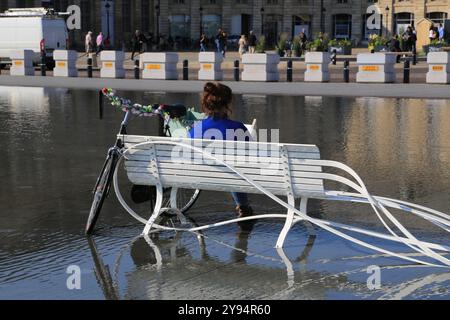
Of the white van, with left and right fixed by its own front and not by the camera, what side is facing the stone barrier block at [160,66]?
back

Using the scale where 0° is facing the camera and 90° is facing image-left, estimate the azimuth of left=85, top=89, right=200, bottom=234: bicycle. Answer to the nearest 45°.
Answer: approximately 45°

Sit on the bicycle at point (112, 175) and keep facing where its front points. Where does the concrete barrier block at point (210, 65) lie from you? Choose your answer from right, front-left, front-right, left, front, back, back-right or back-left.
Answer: back-right

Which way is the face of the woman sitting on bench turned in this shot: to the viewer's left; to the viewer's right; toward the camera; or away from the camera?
away from the camera

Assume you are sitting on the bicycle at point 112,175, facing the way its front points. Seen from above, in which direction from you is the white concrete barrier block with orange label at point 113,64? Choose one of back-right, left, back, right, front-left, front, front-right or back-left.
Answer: back-right

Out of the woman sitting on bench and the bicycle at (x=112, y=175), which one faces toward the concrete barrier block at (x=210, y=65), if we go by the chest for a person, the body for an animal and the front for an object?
the woman sitting on bench

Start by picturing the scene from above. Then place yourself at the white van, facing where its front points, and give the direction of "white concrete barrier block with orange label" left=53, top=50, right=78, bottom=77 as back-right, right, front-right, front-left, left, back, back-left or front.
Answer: back-left

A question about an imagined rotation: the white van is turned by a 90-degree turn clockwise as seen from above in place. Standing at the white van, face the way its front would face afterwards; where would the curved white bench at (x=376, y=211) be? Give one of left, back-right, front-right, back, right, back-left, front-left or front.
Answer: back-right

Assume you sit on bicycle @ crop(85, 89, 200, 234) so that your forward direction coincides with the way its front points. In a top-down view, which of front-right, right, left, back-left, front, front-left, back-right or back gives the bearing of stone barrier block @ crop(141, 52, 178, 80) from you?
back-right

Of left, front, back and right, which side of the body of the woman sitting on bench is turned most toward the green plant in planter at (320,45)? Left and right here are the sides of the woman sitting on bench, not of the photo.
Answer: front

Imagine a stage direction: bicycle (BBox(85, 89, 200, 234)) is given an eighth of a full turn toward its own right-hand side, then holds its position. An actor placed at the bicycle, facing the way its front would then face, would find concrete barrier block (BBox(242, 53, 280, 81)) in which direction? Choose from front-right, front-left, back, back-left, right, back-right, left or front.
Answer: right

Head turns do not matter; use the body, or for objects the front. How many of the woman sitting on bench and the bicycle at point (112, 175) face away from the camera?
1

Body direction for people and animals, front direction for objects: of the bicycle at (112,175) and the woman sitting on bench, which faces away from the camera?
the woman sitting on bench

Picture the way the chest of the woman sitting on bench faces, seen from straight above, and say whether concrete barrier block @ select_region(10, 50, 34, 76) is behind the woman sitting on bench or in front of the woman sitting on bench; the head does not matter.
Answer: in front

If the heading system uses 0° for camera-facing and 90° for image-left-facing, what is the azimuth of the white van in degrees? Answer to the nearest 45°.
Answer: approximately 135°

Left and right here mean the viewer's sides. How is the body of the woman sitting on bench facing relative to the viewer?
facing away from the viewer
